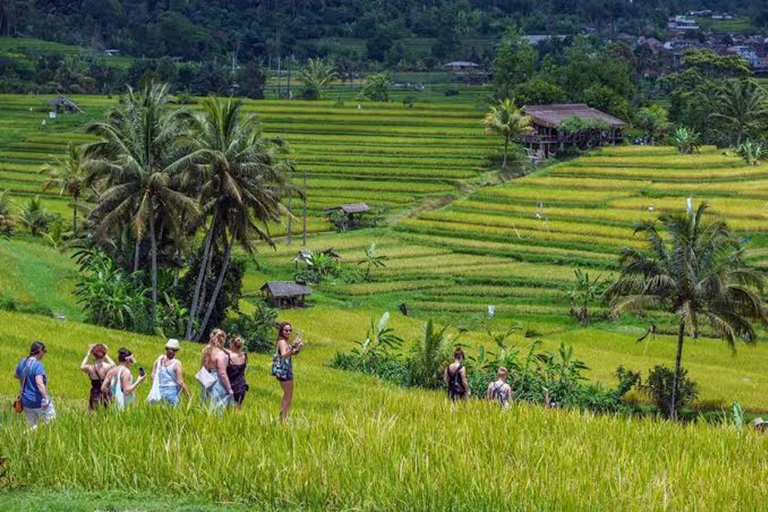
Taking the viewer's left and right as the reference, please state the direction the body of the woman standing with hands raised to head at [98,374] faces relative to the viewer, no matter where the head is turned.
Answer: facing away from the viewer

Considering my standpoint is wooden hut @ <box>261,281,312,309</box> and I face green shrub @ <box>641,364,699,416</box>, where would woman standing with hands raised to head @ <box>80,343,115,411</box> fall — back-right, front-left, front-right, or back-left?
front-right

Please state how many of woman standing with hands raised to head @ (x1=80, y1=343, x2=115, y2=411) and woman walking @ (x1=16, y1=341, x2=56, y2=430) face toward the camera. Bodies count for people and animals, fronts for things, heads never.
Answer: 0

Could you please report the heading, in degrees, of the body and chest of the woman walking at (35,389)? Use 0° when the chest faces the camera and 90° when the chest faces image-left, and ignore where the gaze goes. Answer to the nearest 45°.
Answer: approximately 225°

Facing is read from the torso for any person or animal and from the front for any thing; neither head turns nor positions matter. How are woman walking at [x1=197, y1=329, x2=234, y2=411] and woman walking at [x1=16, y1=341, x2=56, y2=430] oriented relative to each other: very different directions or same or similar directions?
same or similar directions

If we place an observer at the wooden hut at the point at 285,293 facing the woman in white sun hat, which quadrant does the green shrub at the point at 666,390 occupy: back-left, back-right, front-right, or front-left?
front-left

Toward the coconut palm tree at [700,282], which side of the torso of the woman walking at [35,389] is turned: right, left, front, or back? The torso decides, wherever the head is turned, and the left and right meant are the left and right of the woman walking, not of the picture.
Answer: front

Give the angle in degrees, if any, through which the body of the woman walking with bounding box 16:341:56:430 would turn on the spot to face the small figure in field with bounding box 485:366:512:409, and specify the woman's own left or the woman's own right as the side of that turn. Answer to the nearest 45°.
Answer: approximately 45° to the woman's own right

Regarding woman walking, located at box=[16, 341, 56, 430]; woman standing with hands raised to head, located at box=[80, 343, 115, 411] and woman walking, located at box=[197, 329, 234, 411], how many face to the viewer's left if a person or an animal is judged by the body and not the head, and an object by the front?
0

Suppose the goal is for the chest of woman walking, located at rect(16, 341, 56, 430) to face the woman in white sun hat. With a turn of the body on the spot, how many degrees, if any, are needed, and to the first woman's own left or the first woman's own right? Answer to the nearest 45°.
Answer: approximately 45° to the first woman's own right

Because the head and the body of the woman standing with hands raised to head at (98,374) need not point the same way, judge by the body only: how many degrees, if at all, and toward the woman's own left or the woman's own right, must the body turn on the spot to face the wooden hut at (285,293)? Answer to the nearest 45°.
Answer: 0° — they already face it

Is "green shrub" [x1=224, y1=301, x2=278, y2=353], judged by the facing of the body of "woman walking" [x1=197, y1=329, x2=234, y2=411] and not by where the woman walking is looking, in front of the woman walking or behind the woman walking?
in front

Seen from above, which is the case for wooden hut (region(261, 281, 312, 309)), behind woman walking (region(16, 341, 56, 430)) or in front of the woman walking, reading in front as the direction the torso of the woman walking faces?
in front

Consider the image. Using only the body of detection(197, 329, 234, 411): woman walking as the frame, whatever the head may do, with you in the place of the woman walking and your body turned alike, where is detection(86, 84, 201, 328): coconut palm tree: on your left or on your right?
on your left

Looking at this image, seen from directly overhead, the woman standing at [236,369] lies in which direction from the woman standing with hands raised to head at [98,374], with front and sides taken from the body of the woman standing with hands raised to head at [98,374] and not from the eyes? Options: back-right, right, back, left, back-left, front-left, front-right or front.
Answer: right

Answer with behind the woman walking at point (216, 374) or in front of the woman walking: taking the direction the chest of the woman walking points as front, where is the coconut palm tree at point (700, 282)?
in front
